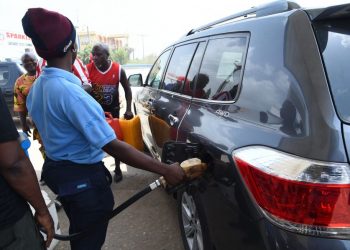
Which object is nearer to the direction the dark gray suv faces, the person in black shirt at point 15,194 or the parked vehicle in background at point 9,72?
the parked vehicle in background

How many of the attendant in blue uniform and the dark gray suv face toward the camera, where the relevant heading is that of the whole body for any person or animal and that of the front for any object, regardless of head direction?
0

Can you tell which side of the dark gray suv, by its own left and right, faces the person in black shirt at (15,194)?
left

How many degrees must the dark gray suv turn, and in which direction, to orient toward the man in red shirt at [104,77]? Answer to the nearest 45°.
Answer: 0° — it already faces them

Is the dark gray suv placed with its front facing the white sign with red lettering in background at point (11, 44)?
yes

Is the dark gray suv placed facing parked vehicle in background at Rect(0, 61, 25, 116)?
yes

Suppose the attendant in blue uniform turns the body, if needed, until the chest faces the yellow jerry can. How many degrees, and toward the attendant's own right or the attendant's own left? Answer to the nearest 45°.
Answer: approximately 45° to the attendant's own left

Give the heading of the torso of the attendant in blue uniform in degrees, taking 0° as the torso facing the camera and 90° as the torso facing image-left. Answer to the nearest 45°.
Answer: approximately 225°

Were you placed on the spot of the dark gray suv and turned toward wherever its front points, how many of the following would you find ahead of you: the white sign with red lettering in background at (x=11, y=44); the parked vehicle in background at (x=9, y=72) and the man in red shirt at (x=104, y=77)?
3

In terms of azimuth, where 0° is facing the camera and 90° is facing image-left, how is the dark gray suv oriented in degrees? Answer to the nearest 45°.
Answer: approximately 135°
